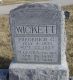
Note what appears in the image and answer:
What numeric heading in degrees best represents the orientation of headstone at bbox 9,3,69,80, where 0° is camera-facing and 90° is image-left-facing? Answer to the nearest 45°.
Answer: approximately 0°

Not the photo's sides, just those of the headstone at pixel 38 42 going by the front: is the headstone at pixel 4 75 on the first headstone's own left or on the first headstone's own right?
on the first headstone's own right
